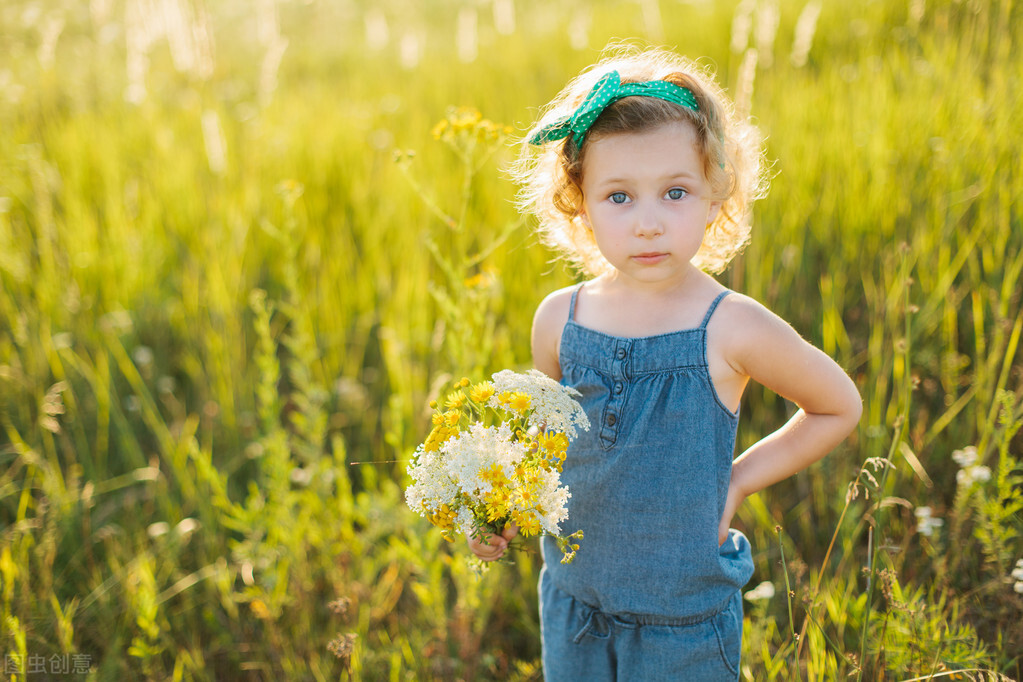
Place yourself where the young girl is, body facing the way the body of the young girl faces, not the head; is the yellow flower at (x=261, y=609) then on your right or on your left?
on your right

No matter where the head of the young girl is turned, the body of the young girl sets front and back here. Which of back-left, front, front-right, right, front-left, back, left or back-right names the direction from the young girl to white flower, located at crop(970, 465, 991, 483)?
back

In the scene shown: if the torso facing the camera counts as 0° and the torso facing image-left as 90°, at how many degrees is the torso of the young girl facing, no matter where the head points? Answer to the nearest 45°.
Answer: approximately 45°

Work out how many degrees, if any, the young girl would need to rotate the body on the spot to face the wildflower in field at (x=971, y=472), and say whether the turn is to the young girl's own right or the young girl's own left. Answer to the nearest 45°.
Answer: approximately 180°

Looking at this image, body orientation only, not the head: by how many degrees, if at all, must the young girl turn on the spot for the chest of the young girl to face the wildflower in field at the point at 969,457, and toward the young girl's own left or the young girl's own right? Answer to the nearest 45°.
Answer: approximately 180°
